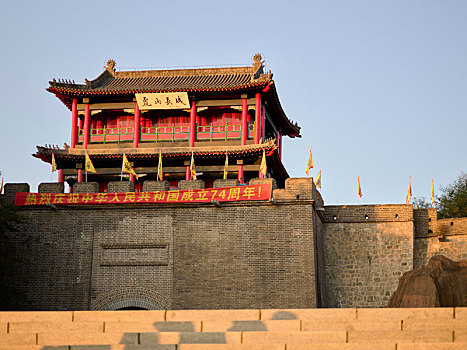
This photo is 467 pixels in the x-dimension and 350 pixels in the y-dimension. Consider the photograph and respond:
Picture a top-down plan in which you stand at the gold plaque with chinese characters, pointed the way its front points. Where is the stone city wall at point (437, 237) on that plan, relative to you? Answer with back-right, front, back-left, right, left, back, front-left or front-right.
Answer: front-left

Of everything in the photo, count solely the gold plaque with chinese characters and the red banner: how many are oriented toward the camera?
2

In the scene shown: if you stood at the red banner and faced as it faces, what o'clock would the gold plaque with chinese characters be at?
The gold plaque with chinese characters is roughly at 6 o'clock from the red banner.

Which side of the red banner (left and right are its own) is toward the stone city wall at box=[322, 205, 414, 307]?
left

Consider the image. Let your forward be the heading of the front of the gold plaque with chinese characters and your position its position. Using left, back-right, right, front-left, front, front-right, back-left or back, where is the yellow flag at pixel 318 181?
front-left

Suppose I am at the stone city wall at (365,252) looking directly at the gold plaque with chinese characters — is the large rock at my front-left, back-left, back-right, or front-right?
back-left

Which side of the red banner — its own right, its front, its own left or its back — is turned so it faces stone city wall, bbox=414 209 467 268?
left

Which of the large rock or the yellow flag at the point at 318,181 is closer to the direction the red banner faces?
the large rock

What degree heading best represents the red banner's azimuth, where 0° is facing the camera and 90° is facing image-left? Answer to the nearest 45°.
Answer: approximately 0°

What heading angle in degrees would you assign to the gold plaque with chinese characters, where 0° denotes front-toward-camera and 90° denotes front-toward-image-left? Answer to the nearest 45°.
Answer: approximately 0°
